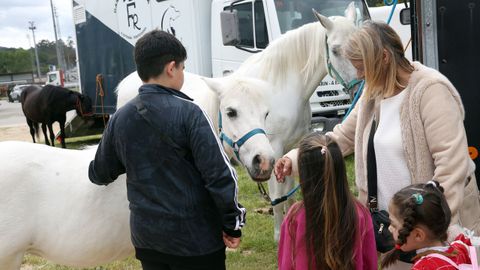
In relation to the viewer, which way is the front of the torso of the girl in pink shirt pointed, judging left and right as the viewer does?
facing away from the viewer

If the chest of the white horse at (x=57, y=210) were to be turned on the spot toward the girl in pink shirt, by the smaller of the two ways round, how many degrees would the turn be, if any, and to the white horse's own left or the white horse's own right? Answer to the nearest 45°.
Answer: approximately 45° to the white horse's own right

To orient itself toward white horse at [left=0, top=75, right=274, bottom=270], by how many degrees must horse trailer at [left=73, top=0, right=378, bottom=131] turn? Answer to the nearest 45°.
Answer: approximately 45° to its right

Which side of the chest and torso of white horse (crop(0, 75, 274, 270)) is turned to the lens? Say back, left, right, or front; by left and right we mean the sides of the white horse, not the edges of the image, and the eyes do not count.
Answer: right

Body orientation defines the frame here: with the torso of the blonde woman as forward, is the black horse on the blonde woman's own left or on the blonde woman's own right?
on the blonde woman's own right

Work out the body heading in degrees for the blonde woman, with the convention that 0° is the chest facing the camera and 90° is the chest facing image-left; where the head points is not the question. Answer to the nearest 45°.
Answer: approximately 45°

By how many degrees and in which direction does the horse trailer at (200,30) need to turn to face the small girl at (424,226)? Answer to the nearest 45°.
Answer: approximately 45° to its right

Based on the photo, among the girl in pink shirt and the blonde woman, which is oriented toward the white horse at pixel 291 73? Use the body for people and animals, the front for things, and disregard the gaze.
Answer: the girl in pink shirt

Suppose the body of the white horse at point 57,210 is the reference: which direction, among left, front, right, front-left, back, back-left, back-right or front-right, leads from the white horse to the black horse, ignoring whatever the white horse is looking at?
left

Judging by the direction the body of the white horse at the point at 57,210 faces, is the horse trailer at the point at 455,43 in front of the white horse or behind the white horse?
in front

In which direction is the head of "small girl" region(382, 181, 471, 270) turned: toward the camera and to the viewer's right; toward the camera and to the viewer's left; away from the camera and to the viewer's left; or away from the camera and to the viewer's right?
away from the camera and to the viewer's left

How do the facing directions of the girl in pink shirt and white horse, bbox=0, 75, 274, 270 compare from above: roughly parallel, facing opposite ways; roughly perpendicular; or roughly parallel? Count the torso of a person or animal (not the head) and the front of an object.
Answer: roughly perpendicular

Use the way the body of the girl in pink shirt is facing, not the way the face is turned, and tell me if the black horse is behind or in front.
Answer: in front

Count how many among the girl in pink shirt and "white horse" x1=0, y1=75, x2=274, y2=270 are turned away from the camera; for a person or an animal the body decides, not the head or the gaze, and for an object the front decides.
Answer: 1

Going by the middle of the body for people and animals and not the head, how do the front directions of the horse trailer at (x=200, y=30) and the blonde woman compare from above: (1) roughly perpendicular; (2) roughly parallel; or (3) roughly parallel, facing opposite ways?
roughly perpendicular

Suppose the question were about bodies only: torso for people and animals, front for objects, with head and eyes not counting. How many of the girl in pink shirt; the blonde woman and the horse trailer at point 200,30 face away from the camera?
1

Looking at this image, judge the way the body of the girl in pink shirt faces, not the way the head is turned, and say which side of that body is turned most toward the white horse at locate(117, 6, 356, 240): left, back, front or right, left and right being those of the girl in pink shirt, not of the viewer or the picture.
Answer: front

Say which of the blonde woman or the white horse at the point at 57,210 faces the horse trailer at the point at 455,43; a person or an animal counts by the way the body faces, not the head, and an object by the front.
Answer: the white horse

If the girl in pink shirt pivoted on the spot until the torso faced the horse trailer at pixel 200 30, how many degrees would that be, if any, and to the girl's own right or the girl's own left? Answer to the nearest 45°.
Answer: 0° — they already face it
